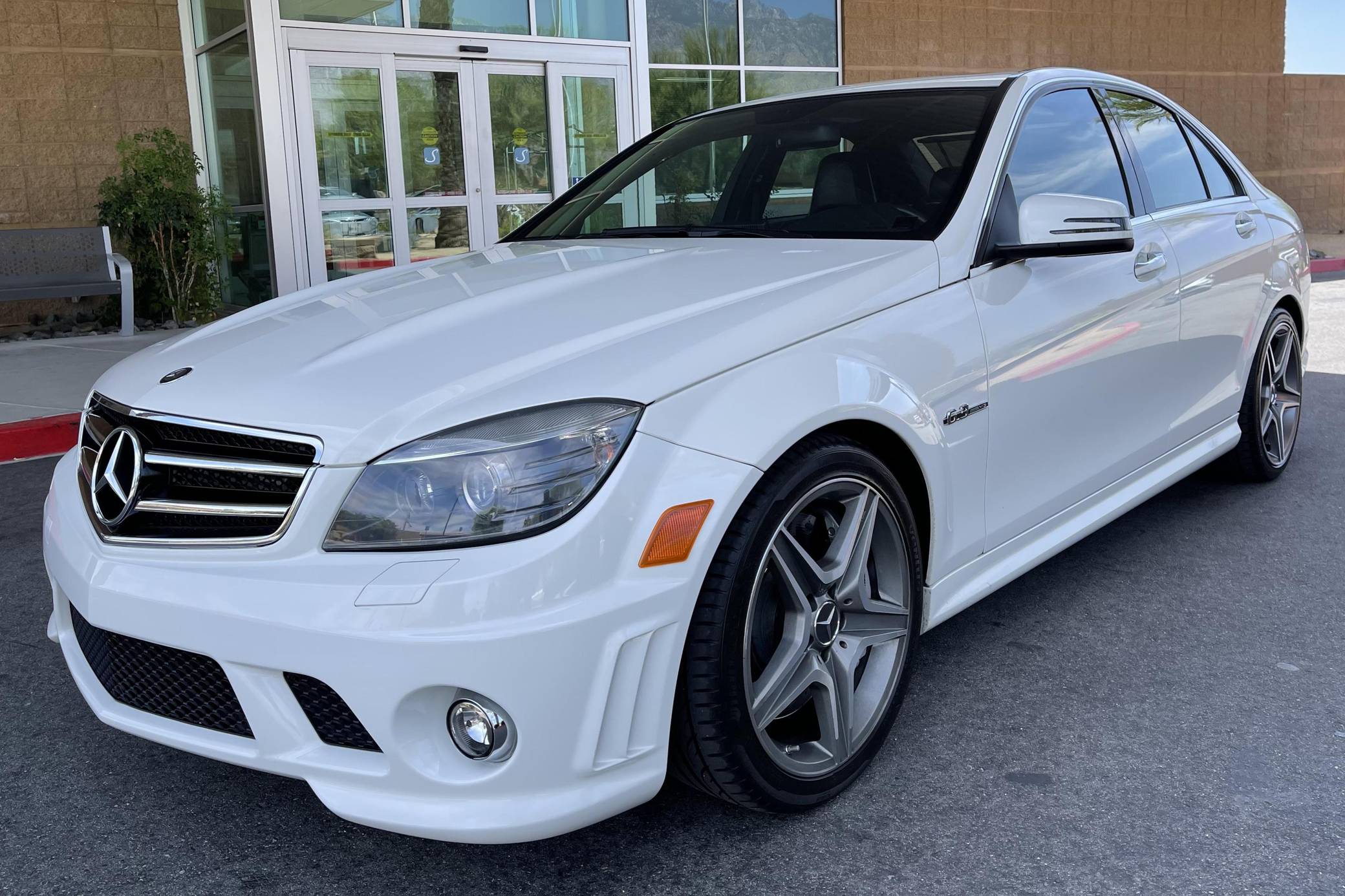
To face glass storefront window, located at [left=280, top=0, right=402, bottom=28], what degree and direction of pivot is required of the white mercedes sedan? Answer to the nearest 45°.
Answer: approximately 135° to its right

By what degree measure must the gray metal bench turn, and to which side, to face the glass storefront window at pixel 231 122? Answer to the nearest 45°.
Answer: approximately 135° to its left

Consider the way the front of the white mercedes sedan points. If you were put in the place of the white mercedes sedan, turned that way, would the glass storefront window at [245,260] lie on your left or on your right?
on your right

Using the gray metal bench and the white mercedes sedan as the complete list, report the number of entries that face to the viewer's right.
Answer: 0

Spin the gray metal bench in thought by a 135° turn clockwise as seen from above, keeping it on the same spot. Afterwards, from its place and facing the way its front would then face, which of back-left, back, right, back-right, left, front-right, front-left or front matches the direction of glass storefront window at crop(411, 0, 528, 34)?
back-right

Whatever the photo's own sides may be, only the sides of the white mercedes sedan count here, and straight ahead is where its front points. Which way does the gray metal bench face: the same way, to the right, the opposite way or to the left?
to the left

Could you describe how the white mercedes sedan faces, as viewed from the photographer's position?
facing the viewer and to the left of the viewer

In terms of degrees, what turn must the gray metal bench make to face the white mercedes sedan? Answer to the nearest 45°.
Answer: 0° — it already faces it

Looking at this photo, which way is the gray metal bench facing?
toward the camera

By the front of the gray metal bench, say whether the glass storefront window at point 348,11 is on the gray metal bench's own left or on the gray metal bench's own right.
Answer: on the gray metal bench's own left

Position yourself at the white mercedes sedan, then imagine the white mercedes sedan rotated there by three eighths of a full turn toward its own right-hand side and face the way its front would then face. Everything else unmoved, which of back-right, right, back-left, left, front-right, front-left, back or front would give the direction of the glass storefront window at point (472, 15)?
front

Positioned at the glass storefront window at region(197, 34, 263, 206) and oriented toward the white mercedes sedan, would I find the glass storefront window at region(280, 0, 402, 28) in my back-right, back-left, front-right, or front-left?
front-left

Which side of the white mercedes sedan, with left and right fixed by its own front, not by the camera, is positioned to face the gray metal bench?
right
